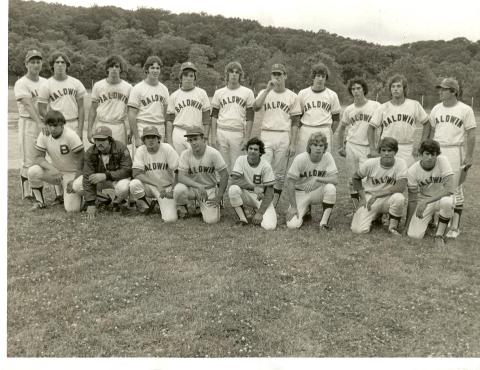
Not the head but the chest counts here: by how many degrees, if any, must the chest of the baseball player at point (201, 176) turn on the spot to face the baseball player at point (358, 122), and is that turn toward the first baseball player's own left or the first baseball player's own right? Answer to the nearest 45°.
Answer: approximately 90° to the first baseball player's own left

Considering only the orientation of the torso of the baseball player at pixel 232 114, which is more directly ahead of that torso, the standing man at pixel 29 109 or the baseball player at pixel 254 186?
the baseball player

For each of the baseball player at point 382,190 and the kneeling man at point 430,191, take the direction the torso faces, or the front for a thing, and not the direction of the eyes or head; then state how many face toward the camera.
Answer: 2

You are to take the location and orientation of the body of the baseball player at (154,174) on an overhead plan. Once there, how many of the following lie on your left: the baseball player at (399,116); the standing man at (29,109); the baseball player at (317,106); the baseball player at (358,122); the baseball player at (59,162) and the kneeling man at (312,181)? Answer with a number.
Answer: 4

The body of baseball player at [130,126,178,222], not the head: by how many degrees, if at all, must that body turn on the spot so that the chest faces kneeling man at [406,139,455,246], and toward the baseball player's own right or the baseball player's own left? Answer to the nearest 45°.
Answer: approximately 90° to the baseball player's own left

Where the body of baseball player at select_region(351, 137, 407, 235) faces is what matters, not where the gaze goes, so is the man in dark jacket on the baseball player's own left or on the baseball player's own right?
on the baseball player's own right

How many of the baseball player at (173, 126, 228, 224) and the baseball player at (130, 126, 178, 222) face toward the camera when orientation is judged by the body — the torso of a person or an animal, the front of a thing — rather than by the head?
2
